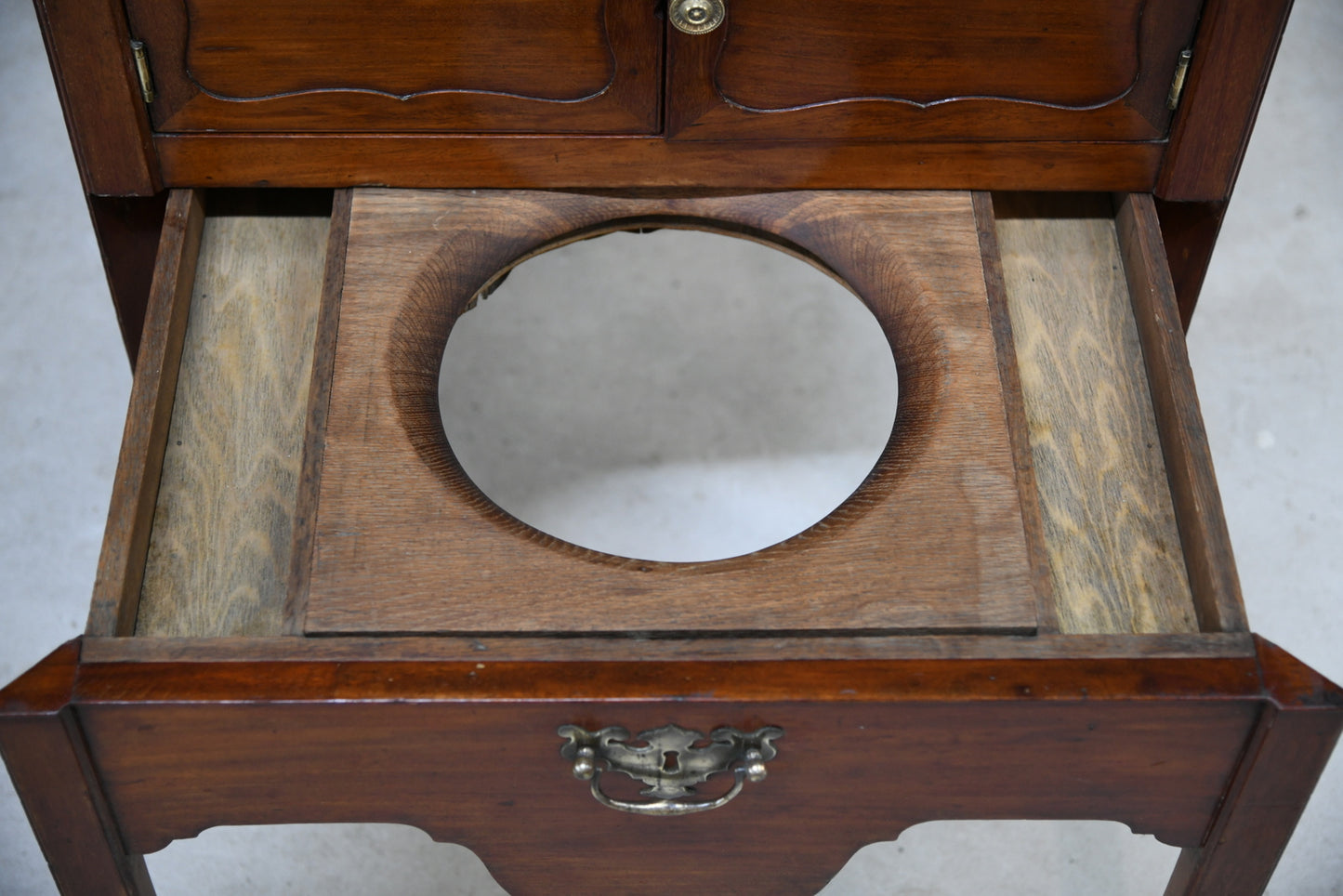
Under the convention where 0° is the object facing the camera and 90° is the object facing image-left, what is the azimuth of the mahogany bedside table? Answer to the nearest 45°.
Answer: approximately 0°
